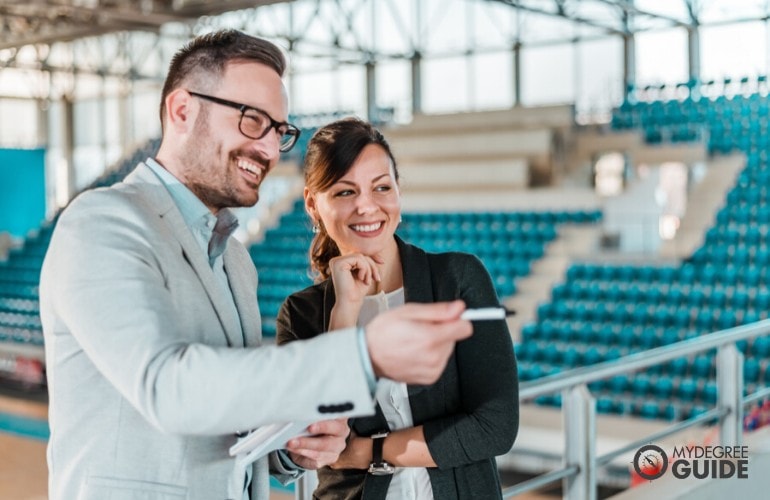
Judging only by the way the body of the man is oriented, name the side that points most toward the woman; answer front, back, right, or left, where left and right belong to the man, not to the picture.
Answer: left

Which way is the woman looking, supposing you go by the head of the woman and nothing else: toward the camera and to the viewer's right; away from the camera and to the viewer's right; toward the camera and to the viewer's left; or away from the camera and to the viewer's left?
toward the camera and to the viewer's right

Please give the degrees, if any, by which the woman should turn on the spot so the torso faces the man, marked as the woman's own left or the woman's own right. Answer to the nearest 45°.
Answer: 0° — they already face them

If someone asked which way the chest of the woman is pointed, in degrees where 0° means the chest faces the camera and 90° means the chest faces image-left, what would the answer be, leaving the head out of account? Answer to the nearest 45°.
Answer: approximately 0°

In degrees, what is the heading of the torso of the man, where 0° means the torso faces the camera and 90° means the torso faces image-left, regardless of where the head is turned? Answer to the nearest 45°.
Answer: approximately 315°
